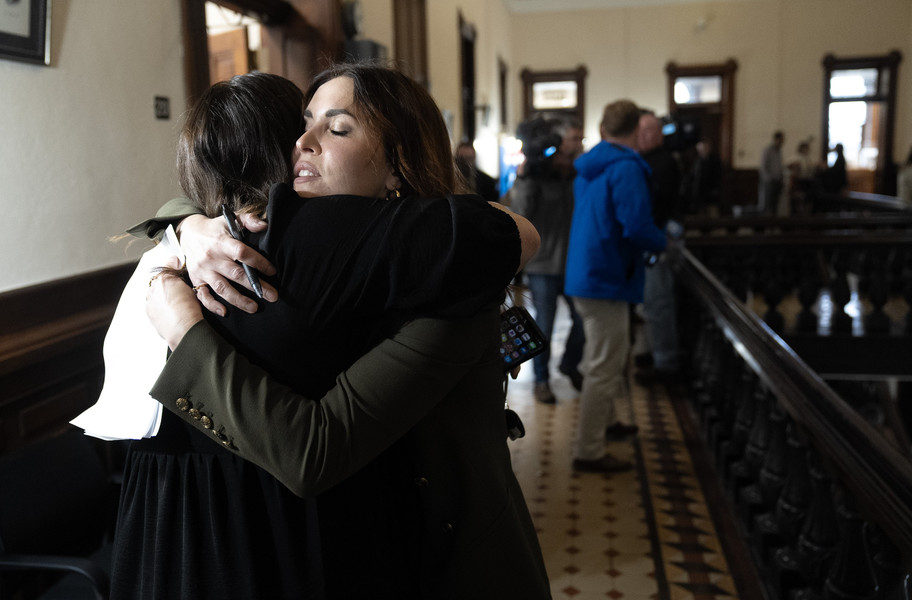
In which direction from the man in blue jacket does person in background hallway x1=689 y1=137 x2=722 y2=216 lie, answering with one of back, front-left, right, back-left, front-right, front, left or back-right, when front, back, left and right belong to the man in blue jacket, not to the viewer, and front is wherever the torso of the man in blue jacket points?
front-left

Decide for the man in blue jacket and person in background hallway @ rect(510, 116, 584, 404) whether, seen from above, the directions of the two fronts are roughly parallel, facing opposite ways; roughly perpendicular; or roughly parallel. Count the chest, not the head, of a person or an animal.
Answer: roughly perpendicular

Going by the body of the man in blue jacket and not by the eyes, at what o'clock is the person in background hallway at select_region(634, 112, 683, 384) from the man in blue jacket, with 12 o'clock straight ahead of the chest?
The person in background hallway is roughly at 11 o'clock from the man in blue jacket.

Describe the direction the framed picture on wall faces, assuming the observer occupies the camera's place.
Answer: facing the viewer and to the right of the viewer

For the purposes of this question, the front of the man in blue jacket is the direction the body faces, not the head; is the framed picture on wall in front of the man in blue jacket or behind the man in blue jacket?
behind

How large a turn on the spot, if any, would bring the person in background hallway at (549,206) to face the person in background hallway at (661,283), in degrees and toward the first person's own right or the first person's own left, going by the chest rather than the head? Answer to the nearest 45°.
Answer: approximately 90° to the first person's own left

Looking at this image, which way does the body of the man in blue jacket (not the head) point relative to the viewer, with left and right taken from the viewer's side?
facing away from the viewer and to the right of the viewer

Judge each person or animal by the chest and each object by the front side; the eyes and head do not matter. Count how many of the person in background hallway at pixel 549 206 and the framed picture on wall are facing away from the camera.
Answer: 0

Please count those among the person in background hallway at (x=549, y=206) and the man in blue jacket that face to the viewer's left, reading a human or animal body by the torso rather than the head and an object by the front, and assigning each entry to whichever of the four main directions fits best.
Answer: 0

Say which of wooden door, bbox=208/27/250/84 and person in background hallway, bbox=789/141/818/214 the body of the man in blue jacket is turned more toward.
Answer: the person in background hallway
